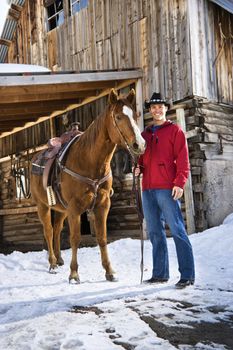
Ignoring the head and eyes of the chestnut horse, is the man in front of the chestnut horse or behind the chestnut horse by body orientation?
in front

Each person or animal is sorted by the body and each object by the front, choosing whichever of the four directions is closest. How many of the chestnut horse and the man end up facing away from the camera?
0

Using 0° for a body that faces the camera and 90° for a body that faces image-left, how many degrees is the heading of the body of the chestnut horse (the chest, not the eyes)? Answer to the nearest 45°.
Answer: approximately 315°

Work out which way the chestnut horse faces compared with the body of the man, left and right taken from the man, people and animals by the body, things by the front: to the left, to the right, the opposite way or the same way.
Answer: to the left

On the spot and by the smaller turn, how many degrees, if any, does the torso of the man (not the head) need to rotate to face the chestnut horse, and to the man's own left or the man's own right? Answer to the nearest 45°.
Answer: approximately 90° to the man's own right

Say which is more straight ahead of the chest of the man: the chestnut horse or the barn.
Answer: the chestnut horse

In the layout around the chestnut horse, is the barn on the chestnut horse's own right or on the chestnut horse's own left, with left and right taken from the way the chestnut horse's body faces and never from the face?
on the chestnut horse's own left

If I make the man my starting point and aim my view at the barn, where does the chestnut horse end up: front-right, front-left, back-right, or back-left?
front-left

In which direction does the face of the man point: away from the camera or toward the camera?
toward the camera

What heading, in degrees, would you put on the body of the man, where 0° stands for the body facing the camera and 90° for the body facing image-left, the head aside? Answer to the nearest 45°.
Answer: approximately 45°

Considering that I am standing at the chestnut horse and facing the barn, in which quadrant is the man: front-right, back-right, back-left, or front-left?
back-right

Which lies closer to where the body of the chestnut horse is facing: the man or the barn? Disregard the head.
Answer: the man
